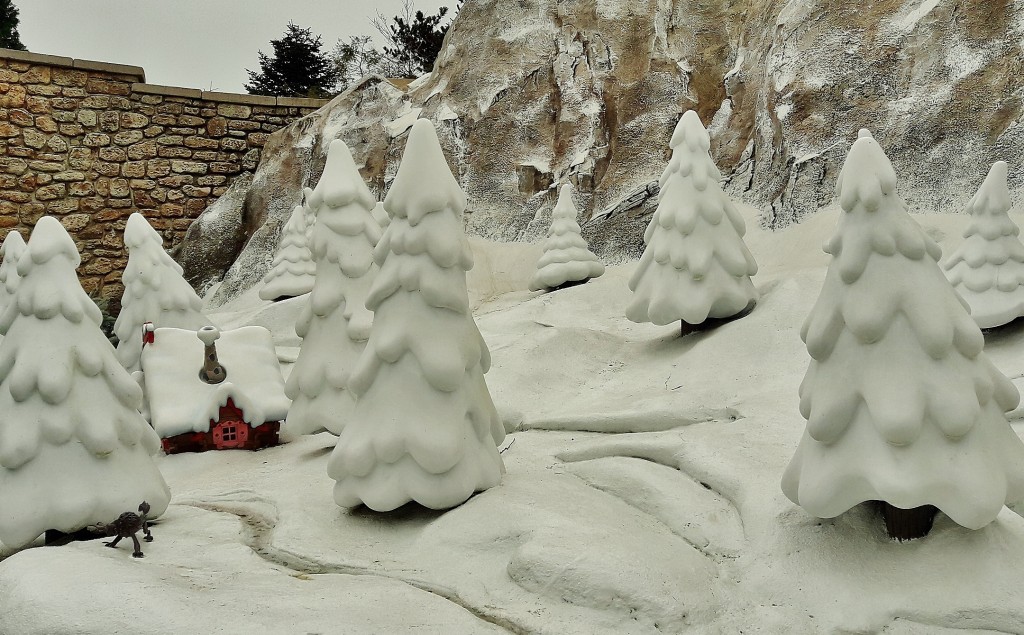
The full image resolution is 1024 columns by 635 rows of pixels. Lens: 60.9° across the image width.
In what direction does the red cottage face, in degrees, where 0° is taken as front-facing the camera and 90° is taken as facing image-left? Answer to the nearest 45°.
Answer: approximately 0°

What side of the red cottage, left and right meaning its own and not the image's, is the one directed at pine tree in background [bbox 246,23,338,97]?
back

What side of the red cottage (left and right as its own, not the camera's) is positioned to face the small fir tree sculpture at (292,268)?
back

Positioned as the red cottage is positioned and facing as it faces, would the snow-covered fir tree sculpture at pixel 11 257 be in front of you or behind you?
behind

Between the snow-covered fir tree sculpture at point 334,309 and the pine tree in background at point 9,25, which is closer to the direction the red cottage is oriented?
the snow-covered fir tree sculpture

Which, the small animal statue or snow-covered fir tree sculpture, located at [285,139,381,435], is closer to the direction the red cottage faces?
the small animal statue

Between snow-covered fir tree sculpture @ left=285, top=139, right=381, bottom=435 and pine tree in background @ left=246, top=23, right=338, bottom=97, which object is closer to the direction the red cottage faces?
the snow-covered fir tree sculpture

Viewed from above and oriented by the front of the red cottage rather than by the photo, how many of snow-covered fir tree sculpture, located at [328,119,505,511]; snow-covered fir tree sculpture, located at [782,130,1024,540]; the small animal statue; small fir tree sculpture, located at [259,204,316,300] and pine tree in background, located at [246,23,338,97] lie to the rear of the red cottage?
2

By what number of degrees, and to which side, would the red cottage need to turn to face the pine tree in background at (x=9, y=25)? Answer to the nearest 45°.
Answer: approximately 180°

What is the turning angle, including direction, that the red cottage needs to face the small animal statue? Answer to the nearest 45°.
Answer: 0° — it already faces it

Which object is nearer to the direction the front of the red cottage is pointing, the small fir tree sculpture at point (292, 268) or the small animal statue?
the small animal statue
